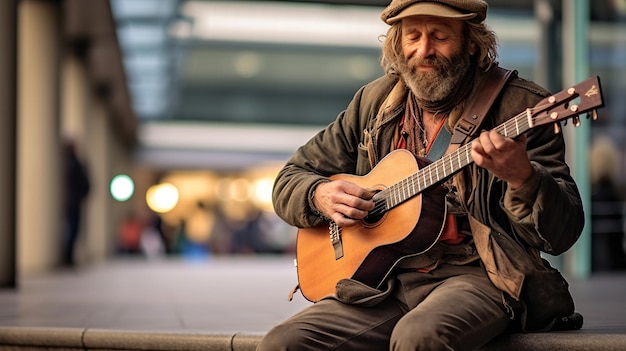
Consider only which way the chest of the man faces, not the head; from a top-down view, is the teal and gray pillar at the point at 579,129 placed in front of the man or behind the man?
behind

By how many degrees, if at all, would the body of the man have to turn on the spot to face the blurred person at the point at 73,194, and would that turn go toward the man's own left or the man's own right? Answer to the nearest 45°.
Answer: approximately 90° to the man's own right

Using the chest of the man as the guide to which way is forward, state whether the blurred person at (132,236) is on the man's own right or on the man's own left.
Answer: on the man's own right

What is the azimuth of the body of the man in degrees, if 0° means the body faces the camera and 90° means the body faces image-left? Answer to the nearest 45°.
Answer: approximately 45°

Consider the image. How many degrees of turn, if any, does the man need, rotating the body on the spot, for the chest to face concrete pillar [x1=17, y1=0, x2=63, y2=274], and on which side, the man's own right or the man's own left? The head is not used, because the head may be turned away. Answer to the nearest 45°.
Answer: approximately 90° to the man's own right

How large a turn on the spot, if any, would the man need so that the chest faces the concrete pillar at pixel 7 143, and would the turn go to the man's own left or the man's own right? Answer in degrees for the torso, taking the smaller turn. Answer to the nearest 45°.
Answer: approximately 90° to the man's own right

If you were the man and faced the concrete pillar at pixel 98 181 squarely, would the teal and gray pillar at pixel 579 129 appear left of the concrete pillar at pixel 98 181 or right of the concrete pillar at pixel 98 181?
right

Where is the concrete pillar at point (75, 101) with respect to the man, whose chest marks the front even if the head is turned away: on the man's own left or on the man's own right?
on the man's own right
